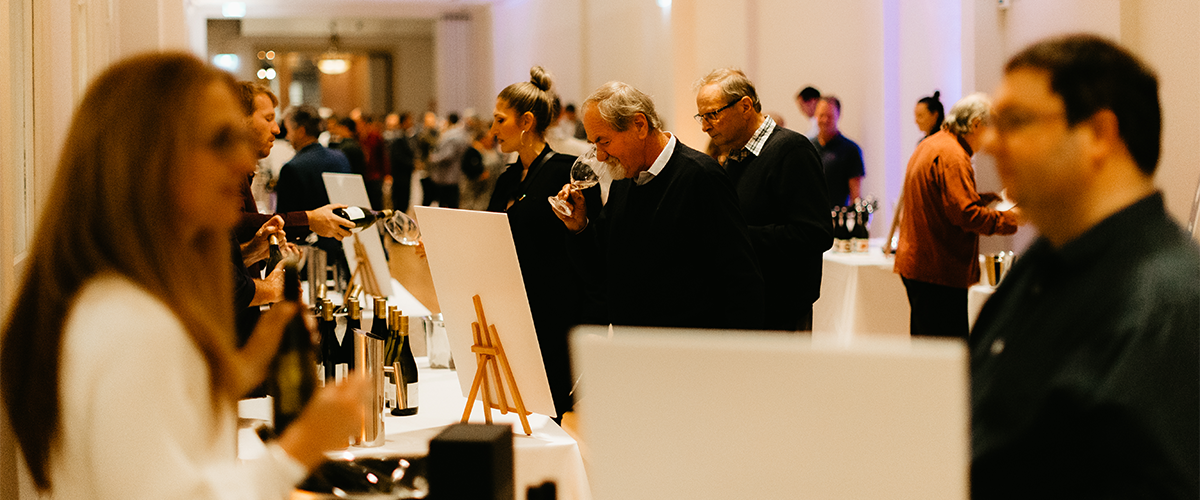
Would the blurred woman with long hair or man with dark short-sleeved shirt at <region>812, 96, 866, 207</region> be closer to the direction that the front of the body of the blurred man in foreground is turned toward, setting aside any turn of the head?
the blurred woman with long hair

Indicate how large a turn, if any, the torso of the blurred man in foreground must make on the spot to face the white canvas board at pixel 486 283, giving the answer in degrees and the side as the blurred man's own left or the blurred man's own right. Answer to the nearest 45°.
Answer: approximately 45° to the blurred man's own right

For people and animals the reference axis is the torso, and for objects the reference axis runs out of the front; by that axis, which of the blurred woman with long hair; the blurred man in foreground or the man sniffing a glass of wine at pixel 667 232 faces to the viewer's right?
the blurred woman with long hair

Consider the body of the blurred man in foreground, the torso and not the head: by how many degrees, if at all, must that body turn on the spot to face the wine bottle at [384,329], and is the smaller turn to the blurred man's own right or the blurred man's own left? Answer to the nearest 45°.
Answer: approximately 45° to the blurred man's own right

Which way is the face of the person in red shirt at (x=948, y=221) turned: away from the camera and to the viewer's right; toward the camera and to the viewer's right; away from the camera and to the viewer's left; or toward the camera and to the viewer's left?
away from the camera and to the viewer's right

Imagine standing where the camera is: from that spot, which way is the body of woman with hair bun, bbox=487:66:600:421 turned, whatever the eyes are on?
to the viewer's left

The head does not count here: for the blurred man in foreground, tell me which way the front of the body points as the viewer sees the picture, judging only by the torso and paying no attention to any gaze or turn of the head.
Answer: to the viewer's left

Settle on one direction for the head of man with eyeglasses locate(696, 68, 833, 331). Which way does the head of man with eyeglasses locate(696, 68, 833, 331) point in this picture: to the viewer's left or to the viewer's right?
to the viewer's left

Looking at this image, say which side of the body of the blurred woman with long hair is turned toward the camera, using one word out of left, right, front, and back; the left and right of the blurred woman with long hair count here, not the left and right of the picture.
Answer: right

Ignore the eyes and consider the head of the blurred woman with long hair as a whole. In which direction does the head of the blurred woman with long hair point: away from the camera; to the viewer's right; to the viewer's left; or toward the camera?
to the viewer's right
